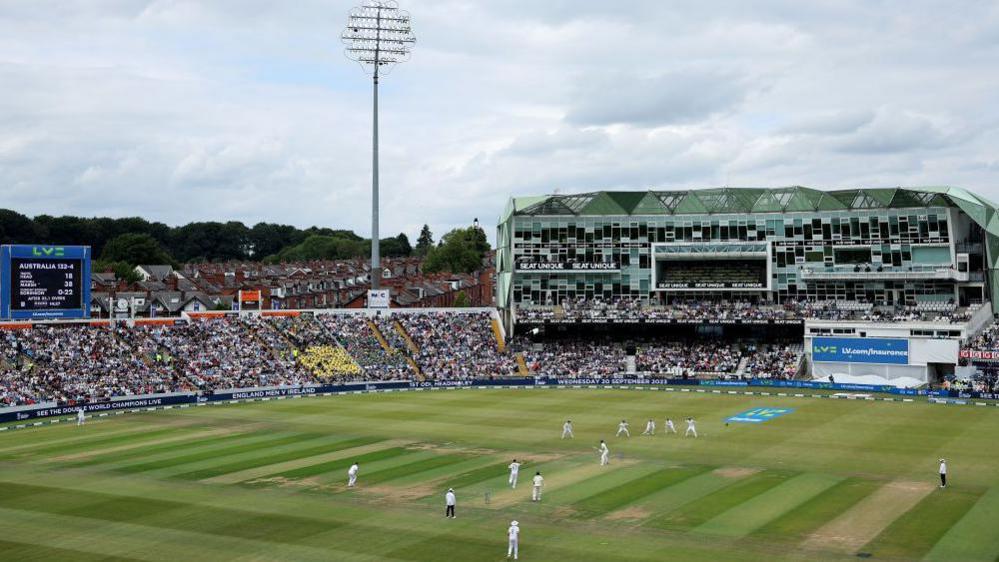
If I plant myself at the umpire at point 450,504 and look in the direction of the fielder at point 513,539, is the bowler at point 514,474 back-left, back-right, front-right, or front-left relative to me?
back-left

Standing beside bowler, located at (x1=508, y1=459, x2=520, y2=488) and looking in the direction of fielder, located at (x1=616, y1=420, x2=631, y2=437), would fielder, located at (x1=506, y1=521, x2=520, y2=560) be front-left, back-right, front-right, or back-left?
back-right

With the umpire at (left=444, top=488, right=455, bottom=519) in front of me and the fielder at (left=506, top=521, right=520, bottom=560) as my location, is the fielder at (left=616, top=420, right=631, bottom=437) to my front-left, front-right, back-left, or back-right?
front-right

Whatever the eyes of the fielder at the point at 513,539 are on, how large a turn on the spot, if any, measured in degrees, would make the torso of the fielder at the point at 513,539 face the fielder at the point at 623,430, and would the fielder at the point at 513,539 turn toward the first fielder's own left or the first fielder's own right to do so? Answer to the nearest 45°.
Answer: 0° — they already face them

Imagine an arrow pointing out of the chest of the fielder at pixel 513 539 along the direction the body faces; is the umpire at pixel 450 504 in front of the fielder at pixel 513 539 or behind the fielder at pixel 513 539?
in front

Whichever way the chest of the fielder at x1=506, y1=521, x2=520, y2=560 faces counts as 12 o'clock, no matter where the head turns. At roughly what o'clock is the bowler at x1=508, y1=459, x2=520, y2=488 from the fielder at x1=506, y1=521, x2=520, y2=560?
the bowler at x1=508, y1=459, x2=520, y2=488 is roughly at 12 o'clock from the fielder at x1=506, y1=521, x2=520, y2=560.

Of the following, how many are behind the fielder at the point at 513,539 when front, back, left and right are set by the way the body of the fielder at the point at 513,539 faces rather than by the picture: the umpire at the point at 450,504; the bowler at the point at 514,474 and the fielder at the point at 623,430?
0

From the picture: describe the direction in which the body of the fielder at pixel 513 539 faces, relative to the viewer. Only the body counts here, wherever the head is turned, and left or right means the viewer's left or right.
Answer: facing away from the viewer
